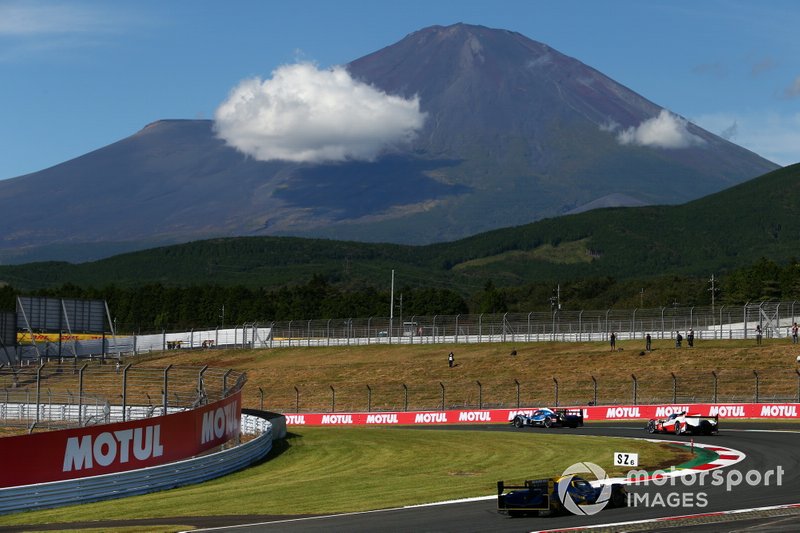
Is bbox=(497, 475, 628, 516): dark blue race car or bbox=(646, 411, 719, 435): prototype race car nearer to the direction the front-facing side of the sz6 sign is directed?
the dark blue race car

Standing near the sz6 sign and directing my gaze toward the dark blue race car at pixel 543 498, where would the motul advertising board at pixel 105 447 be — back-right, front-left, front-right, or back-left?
front-right

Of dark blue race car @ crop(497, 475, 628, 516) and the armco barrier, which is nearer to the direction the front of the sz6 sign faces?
the dark blue race car

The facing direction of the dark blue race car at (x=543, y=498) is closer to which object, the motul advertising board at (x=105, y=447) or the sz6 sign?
the sz6 sign

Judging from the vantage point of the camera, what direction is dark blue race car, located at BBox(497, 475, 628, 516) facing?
facing away from the viewer and to the right of the viewer

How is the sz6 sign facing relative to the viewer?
toward the camera

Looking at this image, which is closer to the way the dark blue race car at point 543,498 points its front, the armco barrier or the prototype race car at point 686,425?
the prototype race car

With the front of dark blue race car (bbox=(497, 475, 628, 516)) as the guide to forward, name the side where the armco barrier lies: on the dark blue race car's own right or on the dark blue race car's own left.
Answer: on the dark blue race car's own left

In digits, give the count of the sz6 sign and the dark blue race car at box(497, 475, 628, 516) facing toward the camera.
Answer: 1

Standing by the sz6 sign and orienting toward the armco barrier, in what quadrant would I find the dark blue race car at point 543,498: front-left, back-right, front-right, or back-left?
front-left

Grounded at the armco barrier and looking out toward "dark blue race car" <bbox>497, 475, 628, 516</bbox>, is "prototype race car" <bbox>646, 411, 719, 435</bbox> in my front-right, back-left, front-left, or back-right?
front-left

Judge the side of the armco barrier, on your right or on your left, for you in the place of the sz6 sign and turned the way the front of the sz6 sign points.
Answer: on your right

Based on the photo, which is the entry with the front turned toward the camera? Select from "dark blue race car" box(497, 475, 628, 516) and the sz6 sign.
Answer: the sz6 sign

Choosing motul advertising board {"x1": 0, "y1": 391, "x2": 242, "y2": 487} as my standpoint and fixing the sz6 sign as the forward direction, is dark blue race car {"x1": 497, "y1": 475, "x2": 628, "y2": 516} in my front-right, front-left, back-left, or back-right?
front-right

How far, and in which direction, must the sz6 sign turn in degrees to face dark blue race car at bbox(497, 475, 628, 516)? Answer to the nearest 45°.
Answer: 0° — it already faces it

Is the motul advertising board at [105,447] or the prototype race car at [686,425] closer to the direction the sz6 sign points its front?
the motul advertising board

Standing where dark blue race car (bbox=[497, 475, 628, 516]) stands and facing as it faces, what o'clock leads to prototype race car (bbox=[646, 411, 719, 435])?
The prototype race car is roughly at 11 o'clock from the dark blue race car.
